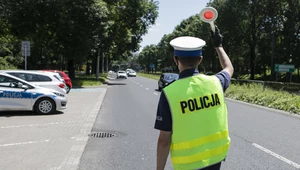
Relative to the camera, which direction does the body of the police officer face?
away from the camera

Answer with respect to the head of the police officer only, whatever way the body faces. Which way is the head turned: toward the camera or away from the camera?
away from the camera
